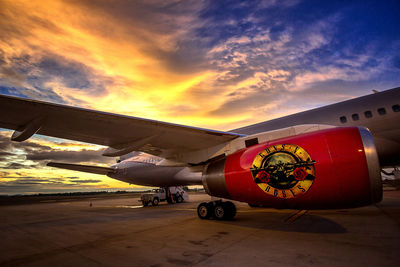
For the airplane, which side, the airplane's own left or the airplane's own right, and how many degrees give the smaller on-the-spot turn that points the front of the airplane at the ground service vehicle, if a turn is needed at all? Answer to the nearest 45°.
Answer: approximately 135° to the airplane's own left

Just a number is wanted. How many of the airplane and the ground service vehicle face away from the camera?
0

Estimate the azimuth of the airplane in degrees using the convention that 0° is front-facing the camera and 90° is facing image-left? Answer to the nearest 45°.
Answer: approximately 315°

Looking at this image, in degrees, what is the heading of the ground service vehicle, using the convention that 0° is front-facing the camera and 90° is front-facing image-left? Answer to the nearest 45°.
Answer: approximately 45°
